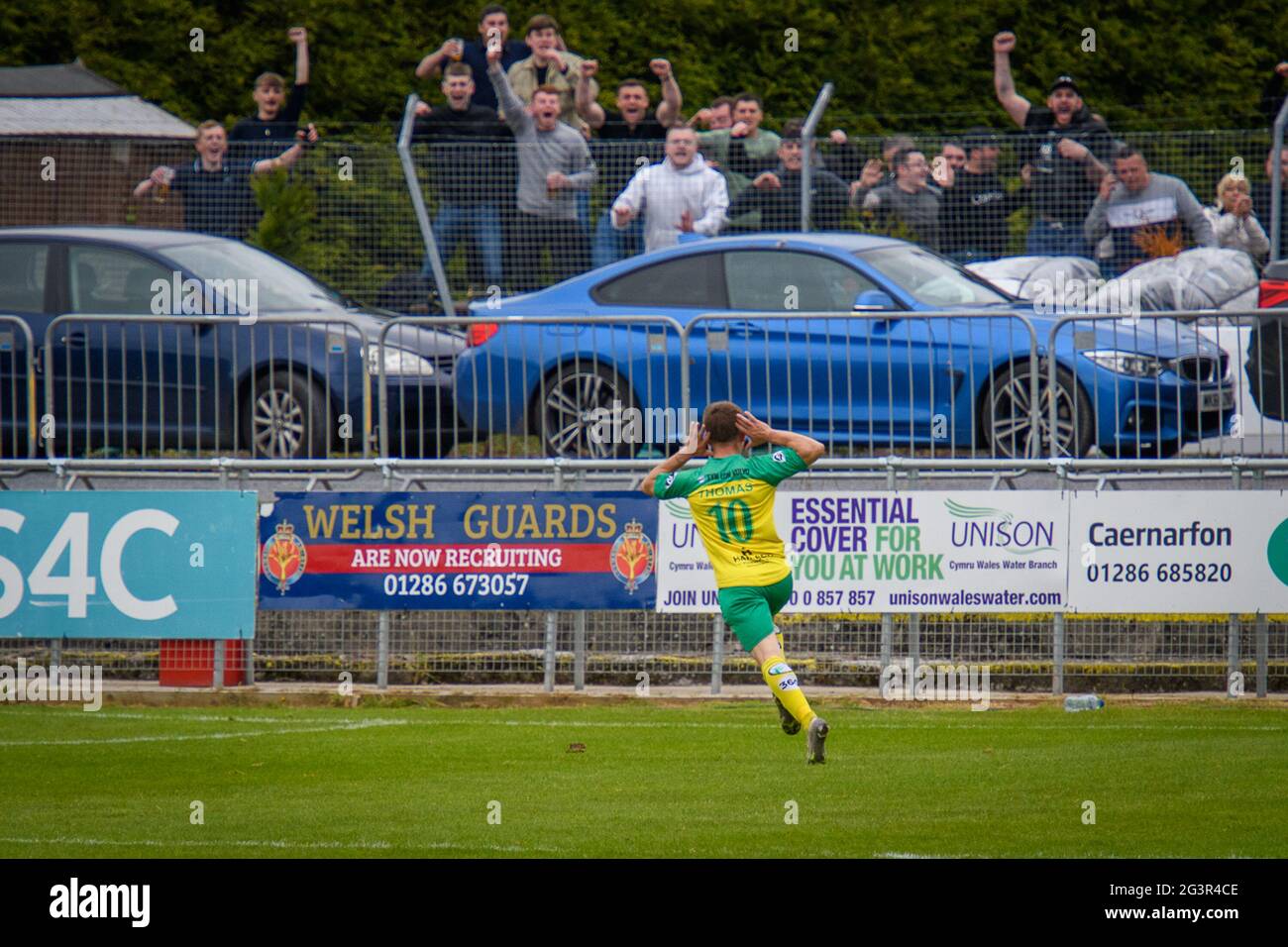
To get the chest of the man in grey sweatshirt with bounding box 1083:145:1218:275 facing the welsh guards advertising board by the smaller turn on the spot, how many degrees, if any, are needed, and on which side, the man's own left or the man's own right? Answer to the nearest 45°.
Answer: approximately 45° to the man's own right

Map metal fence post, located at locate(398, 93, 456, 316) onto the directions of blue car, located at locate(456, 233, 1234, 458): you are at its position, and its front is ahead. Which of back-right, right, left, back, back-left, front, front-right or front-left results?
back-left

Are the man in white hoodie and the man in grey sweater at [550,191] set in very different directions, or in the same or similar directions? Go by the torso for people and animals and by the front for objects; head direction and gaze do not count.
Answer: same or similar directions

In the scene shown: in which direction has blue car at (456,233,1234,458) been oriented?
to the viewer's right

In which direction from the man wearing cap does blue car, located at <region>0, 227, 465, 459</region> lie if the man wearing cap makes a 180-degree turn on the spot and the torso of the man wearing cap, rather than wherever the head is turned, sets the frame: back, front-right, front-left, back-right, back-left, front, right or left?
back-left

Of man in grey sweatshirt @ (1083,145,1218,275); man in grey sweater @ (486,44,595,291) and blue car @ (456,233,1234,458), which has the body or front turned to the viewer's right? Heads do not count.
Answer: the blue car

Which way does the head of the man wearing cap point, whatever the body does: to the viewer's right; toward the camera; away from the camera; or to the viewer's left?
toward the camera

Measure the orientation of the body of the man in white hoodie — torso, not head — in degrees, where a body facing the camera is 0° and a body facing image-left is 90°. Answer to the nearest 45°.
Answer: approximately 0°

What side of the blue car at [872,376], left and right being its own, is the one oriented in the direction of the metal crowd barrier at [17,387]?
back

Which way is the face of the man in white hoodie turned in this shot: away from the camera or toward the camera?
toward the camera

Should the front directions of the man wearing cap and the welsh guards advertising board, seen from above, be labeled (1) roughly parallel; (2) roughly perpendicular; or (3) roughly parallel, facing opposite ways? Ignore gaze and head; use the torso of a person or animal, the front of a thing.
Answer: roughly parallel

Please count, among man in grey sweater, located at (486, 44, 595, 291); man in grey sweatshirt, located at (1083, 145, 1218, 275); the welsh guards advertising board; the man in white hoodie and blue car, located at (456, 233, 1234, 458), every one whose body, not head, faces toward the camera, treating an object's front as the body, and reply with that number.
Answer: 4

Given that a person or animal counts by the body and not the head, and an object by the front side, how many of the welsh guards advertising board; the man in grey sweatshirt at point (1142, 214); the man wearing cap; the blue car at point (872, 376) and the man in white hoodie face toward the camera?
4

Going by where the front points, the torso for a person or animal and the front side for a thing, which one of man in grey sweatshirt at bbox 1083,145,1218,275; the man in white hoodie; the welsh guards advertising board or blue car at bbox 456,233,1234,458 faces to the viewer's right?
the blue car

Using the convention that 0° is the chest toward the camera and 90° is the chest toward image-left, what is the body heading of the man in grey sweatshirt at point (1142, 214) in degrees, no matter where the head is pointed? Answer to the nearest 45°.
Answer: approximately 0°

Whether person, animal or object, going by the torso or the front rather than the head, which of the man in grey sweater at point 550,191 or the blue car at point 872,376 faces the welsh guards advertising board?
the man in grey sweater

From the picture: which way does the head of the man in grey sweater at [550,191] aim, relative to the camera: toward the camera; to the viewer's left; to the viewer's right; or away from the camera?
toward the camera

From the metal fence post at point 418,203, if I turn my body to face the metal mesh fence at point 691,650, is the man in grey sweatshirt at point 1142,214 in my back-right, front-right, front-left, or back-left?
front-left

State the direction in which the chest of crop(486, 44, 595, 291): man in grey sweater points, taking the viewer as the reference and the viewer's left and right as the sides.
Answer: facing the viewer

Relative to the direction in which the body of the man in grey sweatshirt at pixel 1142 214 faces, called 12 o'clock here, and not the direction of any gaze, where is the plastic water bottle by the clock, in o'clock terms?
The plastic water bottle is roughly at 12 o'clock from the man in grey sweatshirt.

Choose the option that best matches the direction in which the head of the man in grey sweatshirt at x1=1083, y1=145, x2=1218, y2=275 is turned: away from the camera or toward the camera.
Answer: toward the camera

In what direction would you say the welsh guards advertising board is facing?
toward the camera

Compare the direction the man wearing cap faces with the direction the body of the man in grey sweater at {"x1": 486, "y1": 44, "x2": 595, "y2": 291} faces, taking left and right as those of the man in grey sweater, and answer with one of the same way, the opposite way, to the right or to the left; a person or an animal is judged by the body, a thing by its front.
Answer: the same way
